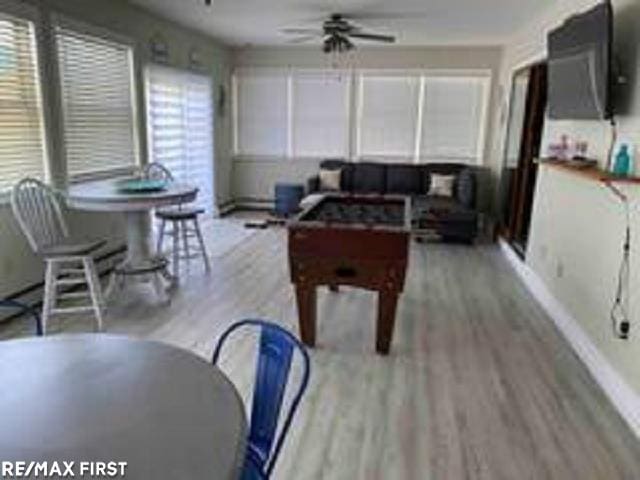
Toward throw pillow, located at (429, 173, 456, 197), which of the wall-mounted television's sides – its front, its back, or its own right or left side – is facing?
right

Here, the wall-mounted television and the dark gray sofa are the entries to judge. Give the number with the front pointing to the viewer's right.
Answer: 0

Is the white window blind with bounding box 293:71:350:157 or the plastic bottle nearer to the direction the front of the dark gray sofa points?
the plastic bottle

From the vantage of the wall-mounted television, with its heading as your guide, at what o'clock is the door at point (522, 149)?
The door is roughly at 4 o'clock from the wall-mounted television.

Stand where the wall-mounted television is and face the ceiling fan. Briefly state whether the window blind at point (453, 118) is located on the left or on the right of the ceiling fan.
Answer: right

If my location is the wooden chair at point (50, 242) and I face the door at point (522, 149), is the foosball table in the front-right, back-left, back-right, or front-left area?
front-right

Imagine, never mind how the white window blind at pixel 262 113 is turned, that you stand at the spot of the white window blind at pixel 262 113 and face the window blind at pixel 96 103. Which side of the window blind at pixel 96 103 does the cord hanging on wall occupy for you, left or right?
left

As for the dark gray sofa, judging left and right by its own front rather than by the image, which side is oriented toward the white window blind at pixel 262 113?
right

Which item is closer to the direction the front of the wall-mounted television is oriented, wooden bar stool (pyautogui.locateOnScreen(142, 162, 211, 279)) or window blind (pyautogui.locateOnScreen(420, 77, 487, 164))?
the wooden bar stool

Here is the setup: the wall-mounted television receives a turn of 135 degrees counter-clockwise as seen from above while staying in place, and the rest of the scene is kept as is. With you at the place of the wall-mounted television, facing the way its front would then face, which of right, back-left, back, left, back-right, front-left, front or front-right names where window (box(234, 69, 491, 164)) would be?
back-left

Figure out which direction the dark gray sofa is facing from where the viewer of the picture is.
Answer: facing the viewer

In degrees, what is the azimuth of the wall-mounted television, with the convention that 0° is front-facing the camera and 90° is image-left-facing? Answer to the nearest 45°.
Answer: approximately 45°

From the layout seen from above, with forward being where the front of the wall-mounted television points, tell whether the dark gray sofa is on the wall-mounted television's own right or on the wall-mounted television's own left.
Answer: on the wall-mounted television's own right

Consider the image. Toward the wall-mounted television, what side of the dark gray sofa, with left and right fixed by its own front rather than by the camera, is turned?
front

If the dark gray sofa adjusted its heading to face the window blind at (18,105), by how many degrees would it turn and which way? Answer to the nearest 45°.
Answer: approximately 45° to its right

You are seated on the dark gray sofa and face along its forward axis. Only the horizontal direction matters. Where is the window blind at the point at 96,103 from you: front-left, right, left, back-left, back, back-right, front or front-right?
front-right

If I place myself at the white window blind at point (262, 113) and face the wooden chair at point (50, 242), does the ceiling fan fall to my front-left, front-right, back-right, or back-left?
front-left
